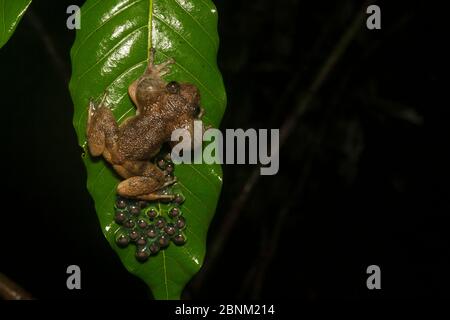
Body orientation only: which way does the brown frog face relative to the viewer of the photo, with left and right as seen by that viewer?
facing away from the viewer and to the right of the viewer
